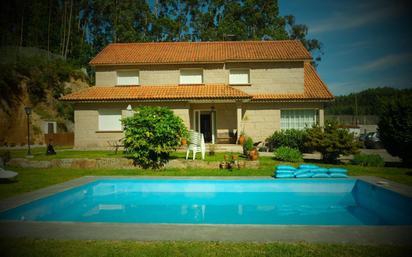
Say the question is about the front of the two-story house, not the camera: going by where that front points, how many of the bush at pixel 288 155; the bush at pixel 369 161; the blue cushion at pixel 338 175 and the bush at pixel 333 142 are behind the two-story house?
0

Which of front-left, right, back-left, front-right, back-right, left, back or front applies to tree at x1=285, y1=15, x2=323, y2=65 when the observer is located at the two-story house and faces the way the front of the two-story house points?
back-left

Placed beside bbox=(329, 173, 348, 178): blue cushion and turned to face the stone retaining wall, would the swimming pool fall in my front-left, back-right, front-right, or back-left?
front-left

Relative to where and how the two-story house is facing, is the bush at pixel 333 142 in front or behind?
in front

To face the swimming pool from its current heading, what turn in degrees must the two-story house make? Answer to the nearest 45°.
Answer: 0° — it already faces it

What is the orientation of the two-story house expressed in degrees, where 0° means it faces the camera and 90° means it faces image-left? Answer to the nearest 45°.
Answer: approximately 0°

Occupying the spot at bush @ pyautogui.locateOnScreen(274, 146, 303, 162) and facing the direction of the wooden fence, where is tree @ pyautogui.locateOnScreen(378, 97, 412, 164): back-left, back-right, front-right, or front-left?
back-right

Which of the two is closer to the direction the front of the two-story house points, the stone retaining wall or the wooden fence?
the stone retaining wall

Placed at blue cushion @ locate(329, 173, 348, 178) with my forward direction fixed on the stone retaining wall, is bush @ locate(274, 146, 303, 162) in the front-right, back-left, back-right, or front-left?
front-right

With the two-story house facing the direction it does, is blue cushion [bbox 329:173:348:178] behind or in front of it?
in front
